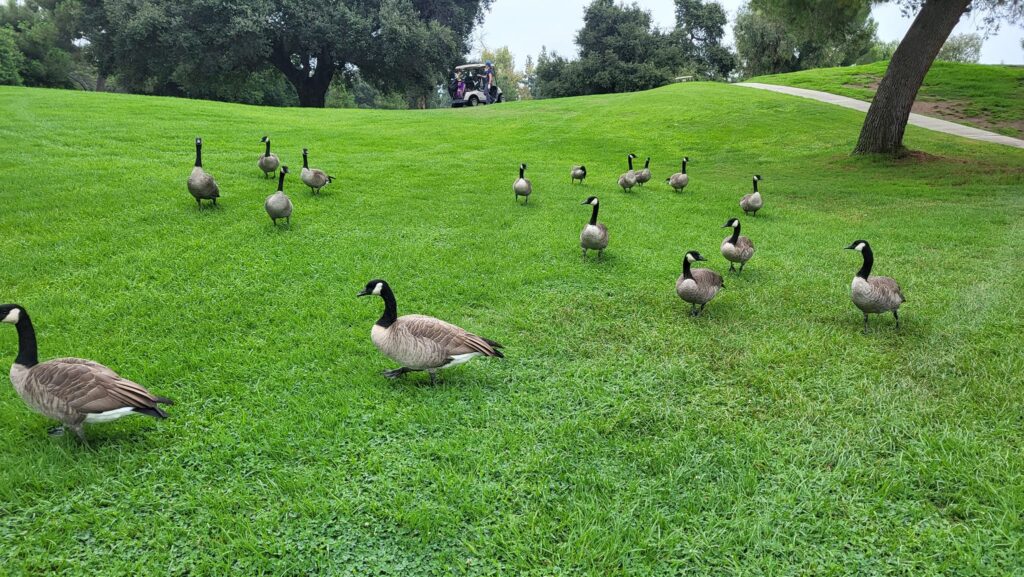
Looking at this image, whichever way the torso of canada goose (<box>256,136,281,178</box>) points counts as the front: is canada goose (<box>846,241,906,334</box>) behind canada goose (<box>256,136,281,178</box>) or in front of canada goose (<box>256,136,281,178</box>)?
in front

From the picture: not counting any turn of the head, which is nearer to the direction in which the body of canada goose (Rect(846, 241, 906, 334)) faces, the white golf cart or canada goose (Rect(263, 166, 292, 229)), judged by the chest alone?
the canada goose

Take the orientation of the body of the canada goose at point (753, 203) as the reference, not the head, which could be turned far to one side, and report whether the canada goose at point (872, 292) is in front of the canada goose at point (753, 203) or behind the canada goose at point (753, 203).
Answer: in front

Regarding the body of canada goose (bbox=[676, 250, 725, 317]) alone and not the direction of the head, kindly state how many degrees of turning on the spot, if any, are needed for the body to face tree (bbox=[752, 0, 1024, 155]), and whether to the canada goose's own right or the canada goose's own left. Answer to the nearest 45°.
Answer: approximately 135° to the canada goose's own right

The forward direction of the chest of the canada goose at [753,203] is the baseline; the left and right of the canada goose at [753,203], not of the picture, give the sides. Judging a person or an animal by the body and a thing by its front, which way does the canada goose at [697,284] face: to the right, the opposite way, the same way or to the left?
to the right

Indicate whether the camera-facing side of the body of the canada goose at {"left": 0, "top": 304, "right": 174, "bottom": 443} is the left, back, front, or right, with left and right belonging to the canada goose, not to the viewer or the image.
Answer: left

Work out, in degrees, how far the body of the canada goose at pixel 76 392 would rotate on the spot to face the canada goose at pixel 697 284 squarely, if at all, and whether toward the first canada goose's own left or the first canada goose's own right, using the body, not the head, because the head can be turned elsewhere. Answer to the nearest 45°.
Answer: approximately 180°

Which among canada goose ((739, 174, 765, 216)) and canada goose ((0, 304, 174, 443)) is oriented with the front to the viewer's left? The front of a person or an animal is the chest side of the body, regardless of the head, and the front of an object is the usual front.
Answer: canada goose ((0, 304, 174, 443))

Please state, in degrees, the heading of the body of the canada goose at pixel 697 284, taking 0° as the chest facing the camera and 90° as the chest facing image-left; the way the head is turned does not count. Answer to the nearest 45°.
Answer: approximately 45°
